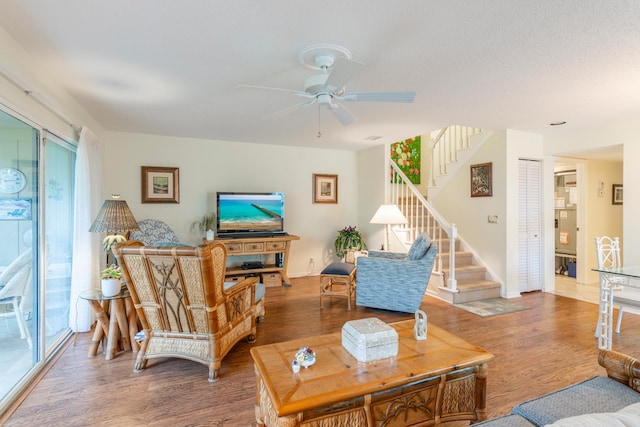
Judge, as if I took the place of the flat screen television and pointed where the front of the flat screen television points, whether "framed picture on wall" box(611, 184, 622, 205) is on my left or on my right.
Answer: on my left

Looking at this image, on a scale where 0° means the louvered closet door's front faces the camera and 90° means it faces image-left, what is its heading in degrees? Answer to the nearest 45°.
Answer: approximately 315°

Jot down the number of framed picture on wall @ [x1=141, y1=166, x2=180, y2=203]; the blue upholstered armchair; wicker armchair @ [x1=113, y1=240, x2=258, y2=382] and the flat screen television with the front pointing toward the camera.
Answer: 2

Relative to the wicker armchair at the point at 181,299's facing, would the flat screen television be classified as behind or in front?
in front

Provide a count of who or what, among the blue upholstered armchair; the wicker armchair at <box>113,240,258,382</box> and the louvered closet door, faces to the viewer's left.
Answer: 1

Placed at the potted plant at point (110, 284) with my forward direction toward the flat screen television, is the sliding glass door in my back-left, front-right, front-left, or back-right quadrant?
back-left

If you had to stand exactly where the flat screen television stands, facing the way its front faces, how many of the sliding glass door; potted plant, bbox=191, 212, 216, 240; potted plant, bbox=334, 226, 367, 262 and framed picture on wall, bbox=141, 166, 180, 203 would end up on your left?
1

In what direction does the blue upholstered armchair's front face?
to the viewer's left

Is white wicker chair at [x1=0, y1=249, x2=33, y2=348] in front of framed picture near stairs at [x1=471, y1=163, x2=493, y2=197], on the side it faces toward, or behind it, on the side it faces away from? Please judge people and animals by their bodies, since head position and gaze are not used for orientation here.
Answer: in front

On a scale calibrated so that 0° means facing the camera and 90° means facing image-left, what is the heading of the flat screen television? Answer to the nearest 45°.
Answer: approximately 0°

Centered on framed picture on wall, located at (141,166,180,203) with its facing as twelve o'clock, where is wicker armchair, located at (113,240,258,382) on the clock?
The wicker armchair is roughly at 12 o'clock from the framed picture on wall.

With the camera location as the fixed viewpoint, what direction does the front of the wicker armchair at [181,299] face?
facing away from the viewer and to the right of the viewer

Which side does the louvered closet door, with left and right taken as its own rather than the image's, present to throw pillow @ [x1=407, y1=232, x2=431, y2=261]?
right

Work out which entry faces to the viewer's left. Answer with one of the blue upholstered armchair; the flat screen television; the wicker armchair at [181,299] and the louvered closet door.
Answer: the blue upholstered armchair

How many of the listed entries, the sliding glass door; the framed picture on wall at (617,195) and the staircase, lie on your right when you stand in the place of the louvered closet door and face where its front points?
2

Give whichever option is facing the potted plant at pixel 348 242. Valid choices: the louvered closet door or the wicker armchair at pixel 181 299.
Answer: the wicker armchair

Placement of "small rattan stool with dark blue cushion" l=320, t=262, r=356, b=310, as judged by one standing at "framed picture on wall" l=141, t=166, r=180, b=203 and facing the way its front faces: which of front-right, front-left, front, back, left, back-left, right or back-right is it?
front-left
